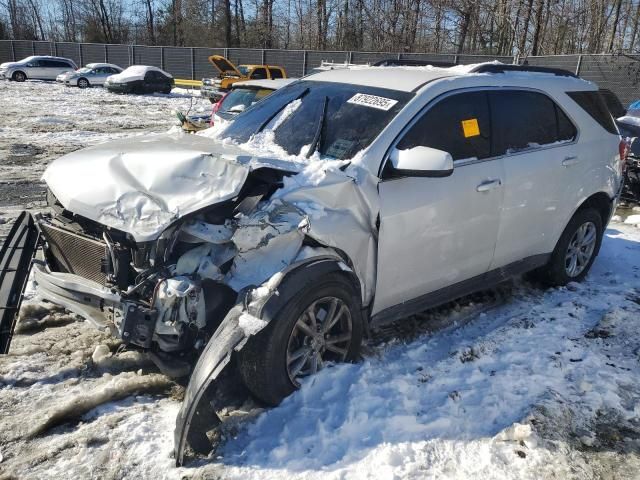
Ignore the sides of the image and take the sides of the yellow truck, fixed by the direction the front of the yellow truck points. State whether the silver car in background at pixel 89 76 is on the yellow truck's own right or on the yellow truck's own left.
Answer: on the yellow truck's own right

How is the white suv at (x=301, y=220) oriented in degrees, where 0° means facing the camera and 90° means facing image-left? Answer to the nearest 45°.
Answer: approximately 45°

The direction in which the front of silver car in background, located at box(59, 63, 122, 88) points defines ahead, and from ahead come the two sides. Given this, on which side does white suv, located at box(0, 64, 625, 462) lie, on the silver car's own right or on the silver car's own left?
on the silver car's own left

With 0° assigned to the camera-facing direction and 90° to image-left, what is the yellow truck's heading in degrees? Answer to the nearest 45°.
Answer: approximately 45°
